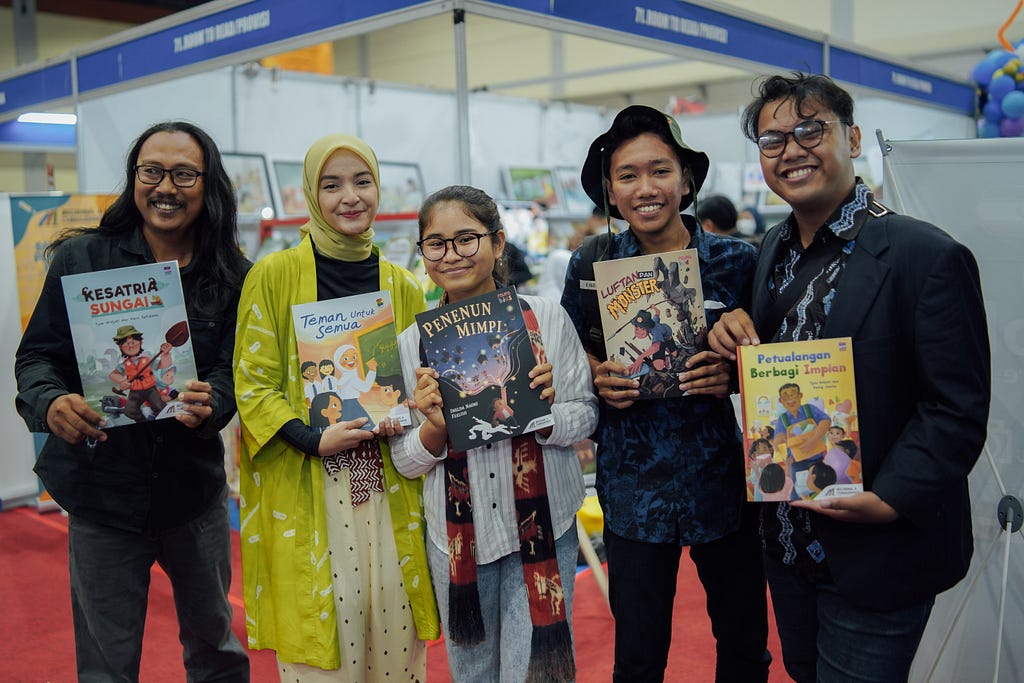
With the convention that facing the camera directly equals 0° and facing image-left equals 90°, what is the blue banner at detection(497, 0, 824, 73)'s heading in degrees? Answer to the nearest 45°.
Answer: approximately 315°

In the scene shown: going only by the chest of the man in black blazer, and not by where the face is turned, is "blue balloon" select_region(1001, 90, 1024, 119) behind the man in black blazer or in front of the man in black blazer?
behind

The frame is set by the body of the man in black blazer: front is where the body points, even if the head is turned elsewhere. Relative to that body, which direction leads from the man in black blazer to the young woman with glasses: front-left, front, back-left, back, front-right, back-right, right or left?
front-right

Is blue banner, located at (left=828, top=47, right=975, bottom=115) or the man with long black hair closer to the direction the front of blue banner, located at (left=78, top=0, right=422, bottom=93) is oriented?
the man with long black hair

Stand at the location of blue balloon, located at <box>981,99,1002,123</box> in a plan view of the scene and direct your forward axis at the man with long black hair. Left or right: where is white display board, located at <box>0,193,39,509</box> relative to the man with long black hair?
right

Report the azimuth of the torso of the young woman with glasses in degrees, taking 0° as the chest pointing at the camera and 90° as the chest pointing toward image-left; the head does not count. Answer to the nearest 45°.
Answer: approximately 0°

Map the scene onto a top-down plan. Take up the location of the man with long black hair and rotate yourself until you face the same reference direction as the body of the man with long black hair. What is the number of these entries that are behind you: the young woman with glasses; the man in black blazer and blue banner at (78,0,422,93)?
1

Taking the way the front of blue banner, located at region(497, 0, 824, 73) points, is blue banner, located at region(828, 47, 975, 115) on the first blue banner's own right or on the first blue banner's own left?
on the first blue banner's own left

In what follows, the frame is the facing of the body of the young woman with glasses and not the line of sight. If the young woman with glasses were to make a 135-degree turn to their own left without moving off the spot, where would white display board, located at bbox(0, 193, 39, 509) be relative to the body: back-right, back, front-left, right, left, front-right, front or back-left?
left
